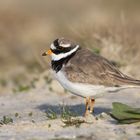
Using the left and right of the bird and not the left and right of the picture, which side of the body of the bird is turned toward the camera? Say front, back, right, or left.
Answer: left
